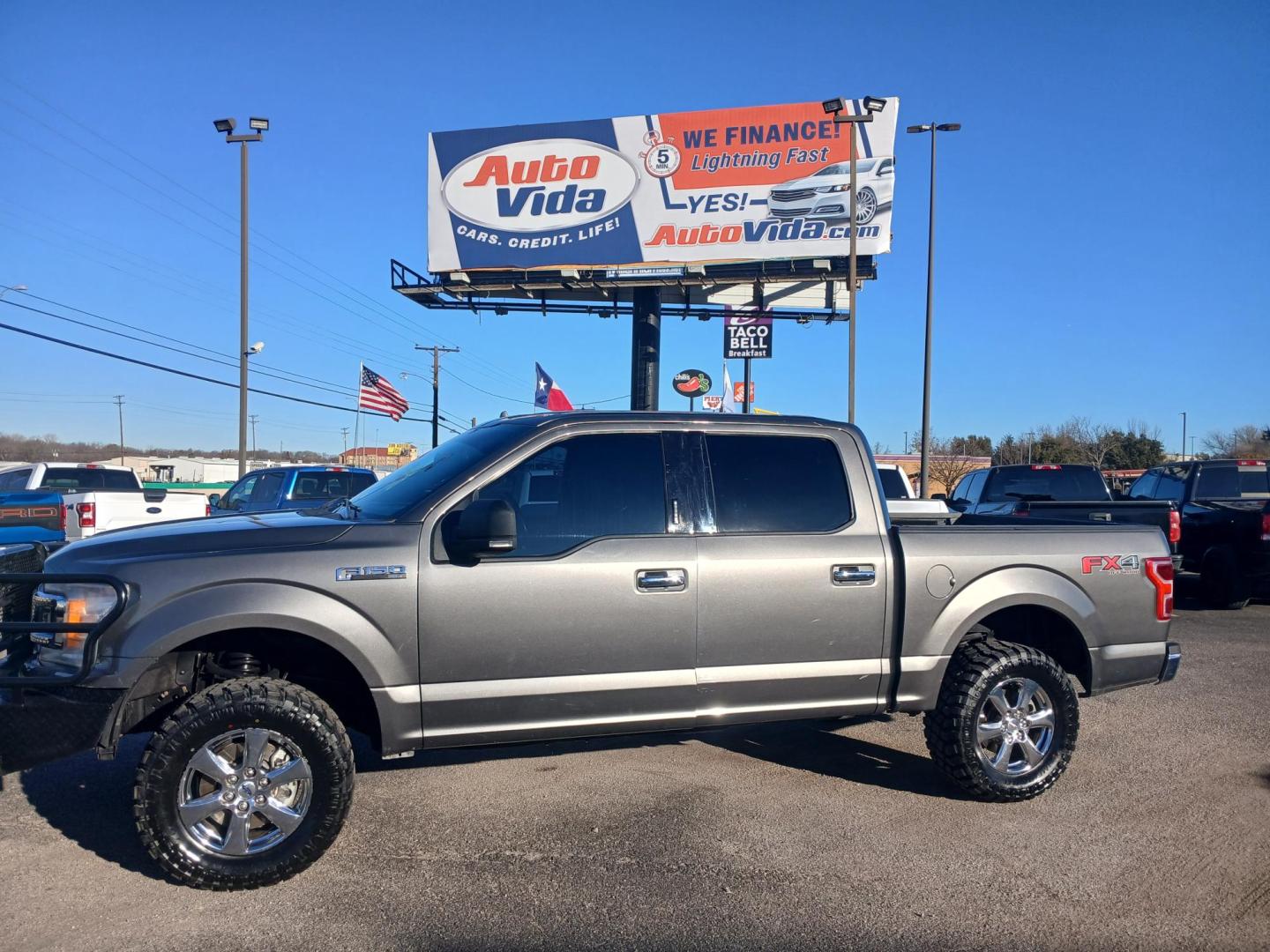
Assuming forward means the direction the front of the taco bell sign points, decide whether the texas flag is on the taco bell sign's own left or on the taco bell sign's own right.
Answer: on the taco bell sign's own right

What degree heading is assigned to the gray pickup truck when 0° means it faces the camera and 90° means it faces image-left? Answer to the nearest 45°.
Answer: approximately 90°

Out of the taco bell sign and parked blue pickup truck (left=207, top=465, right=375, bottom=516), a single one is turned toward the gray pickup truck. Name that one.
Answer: the taco bell sign

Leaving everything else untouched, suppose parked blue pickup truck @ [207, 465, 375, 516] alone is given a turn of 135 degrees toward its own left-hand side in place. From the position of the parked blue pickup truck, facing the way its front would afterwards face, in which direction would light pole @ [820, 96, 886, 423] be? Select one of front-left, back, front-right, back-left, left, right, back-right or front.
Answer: left

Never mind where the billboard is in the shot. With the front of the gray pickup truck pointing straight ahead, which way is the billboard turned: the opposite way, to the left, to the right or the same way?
to the left

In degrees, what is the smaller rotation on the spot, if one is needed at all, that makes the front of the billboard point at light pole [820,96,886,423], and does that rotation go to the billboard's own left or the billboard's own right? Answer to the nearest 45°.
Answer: approximately 45° to the billboard's own left

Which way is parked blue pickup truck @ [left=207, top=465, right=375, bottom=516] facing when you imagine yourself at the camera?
facing away from the viewer and to the left of the viewer

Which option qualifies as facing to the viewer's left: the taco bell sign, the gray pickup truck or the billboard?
the gray pickup truck

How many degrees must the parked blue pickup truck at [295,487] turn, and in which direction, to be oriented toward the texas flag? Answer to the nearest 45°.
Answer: approximately 90° to its right

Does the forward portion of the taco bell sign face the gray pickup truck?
yes

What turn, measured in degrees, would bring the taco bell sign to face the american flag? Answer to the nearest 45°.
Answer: approximately 90° to its right

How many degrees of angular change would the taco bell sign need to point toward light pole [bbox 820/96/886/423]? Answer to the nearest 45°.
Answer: approximately 45° to its left

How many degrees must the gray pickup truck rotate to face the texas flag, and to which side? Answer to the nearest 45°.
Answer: approximately 90° to its right

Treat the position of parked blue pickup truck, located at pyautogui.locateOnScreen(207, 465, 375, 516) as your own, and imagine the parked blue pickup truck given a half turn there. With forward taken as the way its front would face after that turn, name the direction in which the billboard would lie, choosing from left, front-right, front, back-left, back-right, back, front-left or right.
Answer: left
